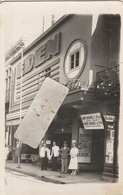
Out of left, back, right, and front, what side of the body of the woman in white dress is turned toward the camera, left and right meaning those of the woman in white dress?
front

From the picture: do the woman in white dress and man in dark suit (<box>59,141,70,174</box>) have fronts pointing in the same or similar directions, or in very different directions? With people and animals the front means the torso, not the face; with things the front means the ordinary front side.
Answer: same or similar directions

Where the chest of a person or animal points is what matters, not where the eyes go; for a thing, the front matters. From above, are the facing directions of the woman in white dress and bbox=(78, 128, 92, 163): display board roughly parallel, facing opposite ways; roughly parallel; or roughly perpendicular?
roughly parallel

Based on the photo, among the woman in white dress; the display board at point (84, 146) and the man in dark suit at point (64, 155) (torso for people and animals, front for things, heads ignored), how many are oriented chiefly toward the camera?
3

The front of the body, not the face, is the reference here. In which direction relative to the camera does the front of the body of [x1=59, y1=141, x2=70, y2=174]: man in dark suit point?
toward the camera

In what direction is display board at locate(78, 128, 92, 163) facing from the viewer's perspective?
toward the camera

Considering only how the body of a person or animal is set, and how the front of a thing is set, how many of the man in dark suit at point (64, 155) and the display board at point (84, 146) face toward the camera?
2

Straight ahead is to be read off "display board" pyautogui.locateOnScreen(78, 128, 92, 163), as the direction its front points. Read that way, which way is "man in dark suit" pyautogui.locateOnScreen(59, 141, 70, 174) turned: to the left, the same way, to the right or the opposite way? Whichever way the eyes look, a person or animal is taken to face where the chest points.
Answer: the same way

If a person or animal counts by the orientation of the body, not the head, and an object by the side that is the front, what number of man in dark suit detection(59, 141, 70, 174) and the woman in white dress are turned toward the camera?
2
